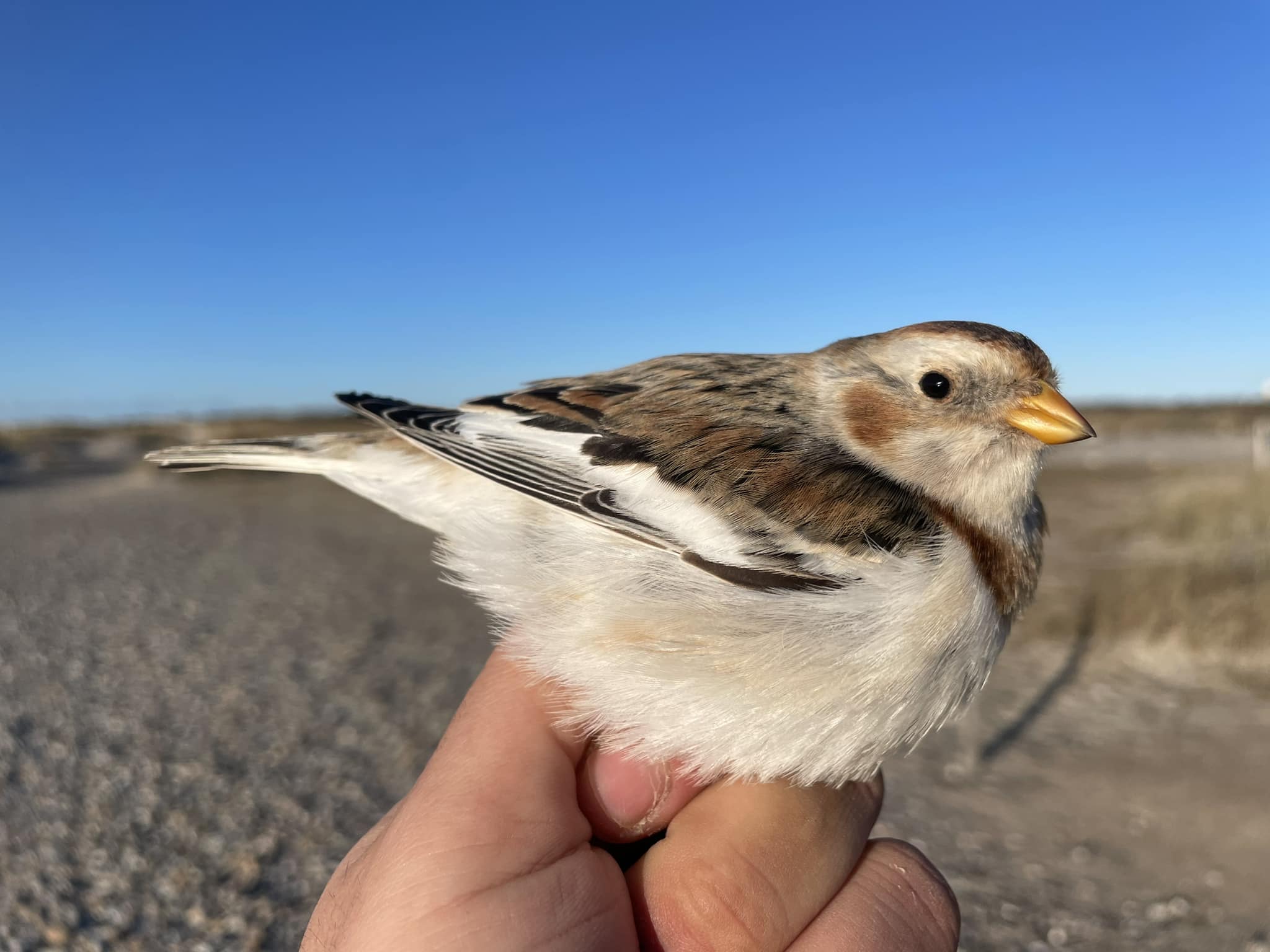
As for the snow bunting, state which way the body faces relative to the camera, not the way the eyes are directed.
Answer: to the viewer's right
